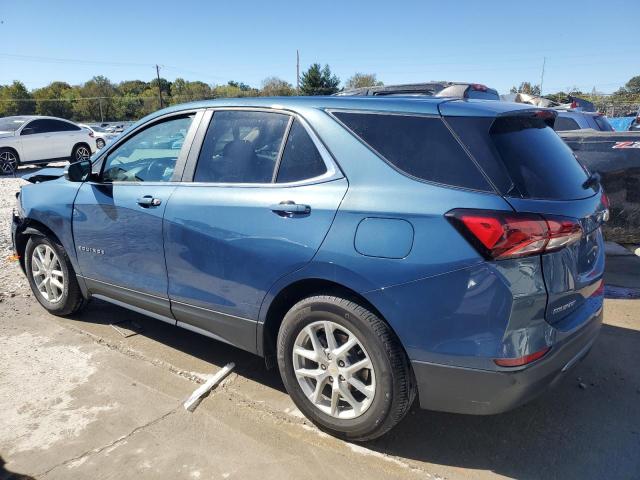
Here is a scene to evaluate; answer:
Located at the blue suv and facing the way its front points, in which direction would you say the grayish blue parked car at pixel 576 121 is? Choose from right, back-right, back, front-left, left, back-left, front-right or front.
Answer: right

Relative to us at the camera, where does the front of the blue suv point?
facing away from the viewer and to the left of the viewer
